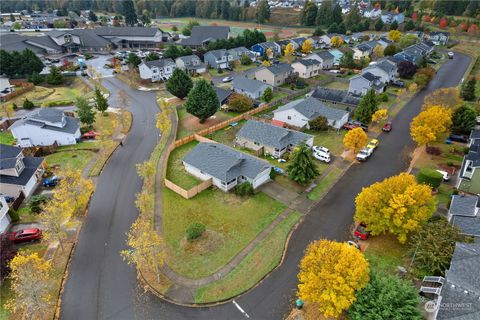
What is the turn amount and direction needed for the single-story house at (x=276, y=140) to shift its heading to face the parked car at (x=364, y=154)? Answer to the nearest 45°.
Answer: approximately 45° to its left

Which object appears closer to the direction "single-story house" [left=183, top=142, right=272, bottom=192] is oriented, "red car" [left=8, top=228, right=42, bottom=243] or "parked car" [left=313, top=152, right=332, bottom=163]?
the parked car

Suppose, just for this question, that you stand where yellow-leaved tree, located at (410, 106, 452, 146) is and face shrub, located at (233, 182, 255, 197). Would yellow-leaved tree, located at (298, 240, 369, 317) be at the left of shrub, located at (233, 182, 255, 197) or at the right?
left

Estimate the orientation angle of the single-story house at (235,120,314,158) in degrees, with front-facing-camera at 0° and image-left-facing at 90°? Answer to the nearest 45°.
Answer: approximately 315°

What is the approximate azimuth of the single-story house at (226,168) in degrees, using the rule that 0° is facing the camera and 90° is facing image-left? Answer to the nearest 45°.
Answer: approximately 315°

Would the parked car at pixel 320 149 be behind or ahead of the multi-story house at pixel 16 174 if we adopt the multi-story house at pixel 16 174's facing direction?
ahead

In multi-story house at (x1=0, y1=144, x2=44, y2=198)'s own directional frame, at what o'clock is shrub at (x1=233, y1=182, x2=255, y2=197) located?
The shrub is roughly at 12 o'clock from the multi-story house.

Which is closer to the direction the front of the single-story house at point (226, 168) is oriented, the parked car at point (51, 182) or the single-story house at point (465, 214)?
the single-story house

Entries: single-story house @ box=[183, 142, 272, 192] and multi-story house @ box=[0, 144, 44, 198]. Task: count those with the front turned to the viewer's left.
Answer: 0

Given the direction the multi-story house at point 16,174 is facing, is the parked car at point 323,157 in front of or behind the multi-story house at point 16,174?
in front

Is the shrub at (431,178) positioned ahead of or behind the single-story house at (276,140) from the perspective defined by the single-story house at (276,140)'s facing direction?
ahead

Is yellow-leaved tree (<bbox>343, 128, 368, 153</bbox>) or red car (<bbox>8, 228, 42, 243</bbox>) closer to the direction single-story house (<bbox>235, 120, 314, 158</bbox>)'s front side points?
the yellow-leaved tree
